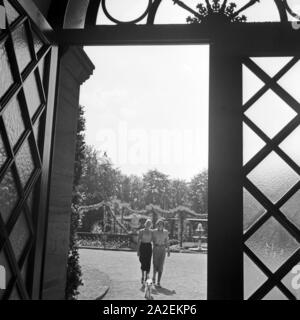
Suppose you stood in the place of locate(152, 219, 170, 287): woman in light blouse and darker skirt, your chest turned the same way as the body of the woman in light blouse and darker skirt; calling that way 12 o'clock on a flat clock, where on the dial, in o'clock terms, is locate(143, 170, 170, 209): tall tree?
The tall tree is roughly at 6 o'clock from the woman in light blouse and darker skirt.

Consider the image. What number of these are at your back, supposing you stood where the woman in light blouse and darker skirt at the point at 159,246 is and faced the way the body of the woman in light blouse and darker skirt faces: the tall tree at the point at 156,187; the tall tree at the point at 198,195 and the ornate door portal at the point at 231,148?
2

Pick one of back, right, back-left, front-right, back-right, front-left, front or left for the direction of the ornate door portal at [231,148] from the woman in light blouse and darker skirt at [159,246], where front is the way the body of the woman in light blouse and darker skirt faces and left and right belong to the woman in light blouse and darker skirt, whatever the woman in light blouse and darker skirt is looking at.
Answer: front

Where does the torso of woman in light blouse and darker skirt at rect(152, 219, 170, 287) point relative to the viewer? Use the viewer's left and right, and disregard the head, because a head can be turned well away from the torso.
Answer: facing the viewer

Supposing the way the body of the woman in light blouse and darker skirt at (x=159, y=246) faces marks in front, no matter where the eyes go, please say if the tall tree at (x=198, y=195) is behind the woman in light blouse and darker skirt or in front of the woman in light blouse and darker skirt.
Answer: behind

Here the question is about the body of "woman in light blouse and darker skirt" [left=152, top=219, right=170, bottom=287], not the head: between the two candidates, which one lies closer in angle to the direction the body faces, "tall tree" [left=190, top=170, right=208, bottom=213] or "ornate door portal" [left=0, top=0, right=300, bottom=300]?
the ornate door portal
